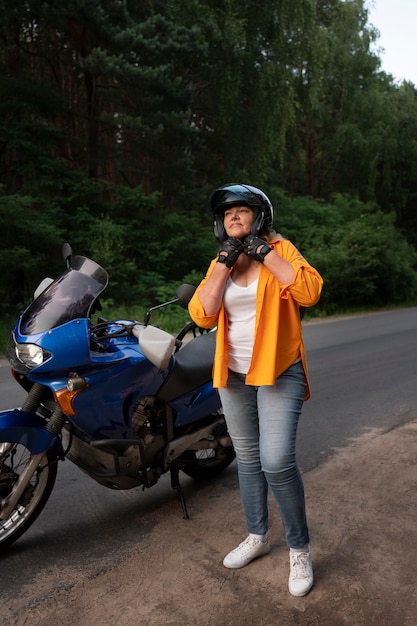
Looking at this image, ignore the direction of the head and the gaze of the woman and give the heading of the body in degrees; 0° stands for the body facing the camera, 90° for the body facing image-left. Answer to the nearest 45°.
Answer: approximately 45°

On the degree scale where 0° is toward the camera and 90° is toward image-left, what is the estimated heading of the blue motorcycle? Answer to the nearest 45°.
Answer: approximately 45°

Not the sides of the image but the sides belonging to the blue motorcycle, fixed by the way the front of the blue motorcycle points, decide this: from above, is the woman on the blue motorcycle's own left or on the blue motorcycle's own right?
on the blue motorcycle's own left

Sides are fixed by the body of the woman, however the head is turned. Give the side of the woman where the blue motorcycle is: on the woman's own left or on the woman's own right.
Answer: on the woman's own right

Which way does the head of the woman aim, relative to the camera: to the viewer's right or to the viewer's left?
to the viewer's left
